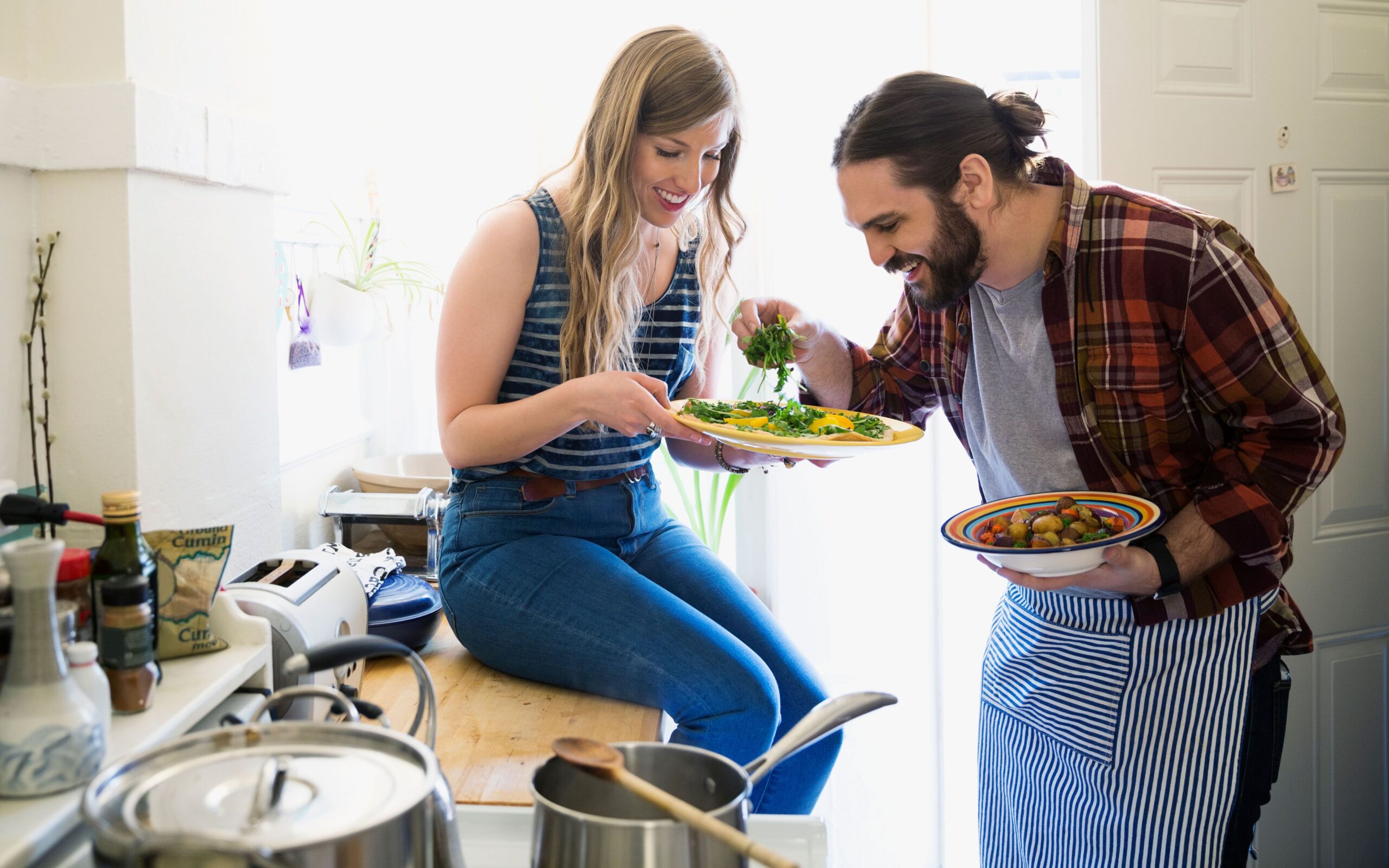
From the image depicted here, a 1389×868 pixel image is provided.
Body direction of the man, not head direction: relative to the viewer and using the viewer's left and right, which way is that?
facing the viewer and to the left of the viewer

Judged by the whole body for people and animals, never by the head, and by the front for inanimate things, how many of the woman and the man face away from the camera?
0

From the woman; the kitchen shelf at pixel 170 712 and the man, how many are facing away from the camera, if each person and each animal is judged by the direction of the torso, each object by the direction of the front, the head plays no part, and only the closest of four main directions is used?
0

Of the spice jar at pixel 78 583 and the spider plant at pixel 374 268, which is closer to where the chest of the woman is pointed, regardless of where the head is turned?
the spice jar

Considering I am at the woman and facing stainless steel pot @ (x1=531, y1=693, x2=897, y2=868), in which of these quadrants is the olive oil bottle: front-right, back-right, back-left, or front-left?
front-right

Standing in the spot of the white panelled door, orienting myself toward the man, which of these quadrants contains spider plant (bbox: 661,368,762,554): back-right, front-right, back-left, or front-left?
front-right

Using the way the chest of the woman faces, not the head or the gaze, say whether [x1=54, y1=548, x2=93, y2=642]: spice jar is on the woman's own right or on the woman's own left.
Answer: on the woman's own right

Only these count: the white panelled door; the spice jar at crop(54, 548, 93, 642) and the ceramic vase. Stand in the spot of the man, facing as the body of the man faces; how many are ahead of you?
2

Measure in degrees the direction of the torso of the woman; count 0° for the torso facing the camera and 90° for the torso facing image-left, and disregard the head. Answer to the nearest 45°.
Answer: approximately 315°

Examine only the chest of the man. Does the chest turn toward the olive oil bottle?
yes

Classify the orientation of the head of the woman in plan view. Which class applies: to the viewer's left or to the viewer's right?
to the viewer's right

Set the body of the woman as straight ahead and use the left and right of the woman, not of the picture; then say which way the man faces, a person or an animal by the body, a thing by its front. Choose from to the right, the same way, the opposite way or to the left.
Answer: to the right

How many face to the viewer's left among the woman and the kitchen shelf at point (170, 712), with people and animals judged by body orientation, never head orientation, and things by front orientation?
0

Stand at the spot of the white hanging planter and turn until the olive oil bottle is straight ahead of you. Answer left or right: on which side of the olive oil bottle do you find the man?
left

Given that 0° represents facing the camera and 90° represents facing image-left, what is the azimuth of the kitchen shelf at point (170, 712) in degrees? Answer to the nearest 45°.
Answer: approximately 315°

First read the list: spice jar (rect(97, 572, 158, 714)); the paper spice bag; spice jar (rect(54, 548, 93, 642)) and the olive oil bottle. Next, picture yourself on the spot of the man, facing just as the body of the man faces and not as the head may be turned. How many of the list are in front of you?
4

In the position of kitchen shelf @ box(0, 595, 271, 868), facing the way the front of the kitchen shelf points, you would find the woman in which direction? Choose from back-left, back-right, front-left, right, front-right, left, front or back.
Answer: left
